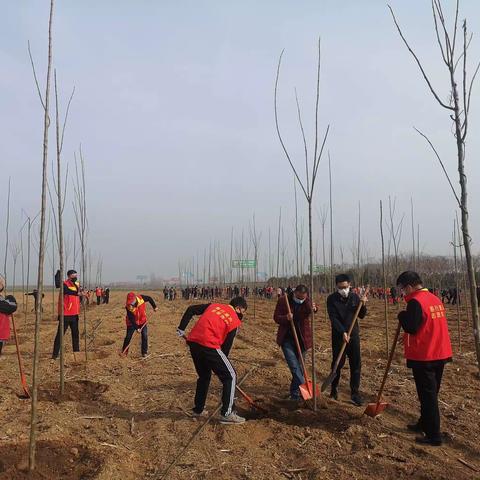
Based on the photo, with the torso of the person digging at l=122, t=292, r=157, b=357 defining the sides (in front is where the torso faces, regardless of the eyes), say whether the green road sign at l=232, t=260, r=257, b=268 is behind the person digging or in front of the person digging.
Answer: behind

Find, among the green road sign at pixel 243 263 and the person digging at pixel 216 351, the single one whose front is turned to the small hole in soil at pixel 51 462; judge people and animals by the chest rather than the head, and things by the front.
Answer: the green road sign

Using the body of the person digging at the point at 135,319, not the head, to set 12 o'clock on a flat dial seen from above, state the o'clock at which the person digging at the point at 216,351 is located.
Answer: the person digging at the point at 216,351 is roughly at 10 o'clock from the person digging at the point at 135,319.

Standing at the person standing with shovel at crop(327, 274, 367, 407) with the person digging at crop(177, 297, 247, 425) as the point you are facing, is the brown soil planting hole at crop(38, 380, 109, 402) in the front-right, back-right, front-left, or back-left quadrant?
front-right

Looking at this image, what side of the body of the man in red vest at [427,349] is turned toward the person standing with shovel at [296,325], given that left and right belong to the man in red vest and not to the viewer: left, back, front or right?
front

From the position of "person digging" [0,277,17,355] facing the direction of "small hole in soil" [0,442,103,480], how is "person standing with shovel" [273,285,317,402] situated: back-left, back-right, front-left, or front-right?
front-left

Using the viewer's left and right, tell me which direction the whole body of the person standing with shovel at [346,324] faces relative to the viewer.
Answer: facing the viewer

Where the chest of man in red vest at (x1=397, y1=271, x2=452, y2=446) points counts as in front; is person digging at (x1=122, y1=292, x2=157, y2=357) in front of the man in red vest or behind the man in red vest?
in front

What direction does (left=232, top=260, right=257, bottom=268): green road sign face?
toward the camera

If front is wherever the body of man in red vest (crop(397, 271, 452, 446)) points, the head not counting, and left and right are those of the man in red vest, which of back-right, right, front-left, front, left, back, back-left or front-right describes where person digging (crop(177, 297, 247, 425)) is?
front-left

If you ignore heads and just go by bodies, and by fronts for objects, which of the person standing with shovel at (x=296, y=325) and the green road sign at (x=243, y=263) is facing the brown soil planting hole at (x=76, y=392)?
the green road sign

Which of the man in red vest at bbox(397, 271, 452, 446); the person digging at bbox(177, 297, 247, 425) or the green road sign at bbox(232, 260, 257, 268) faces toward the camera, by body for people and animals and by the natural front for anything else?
the green road sign

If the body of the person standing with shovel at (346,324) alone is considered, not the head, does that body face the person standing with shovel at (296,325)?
no

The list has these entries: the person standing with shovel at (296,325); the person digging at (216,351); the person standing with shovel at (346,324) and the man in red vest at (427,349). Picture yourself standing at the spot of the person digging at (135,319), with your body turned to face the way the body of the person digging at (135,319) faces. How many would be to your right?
0

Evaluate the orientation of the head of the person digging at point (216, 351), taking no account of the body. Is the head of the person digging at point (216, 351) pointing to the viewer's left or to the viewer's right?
to the viewer's right

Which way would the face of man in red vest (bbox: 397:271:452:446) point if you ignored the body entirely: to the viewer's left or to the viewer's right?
to the viewer's left

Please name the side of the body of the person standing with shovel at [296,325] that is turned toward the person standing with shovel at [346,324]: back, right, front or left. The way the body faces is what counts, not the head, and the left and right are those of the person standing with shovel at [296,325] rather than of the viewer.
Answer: left
